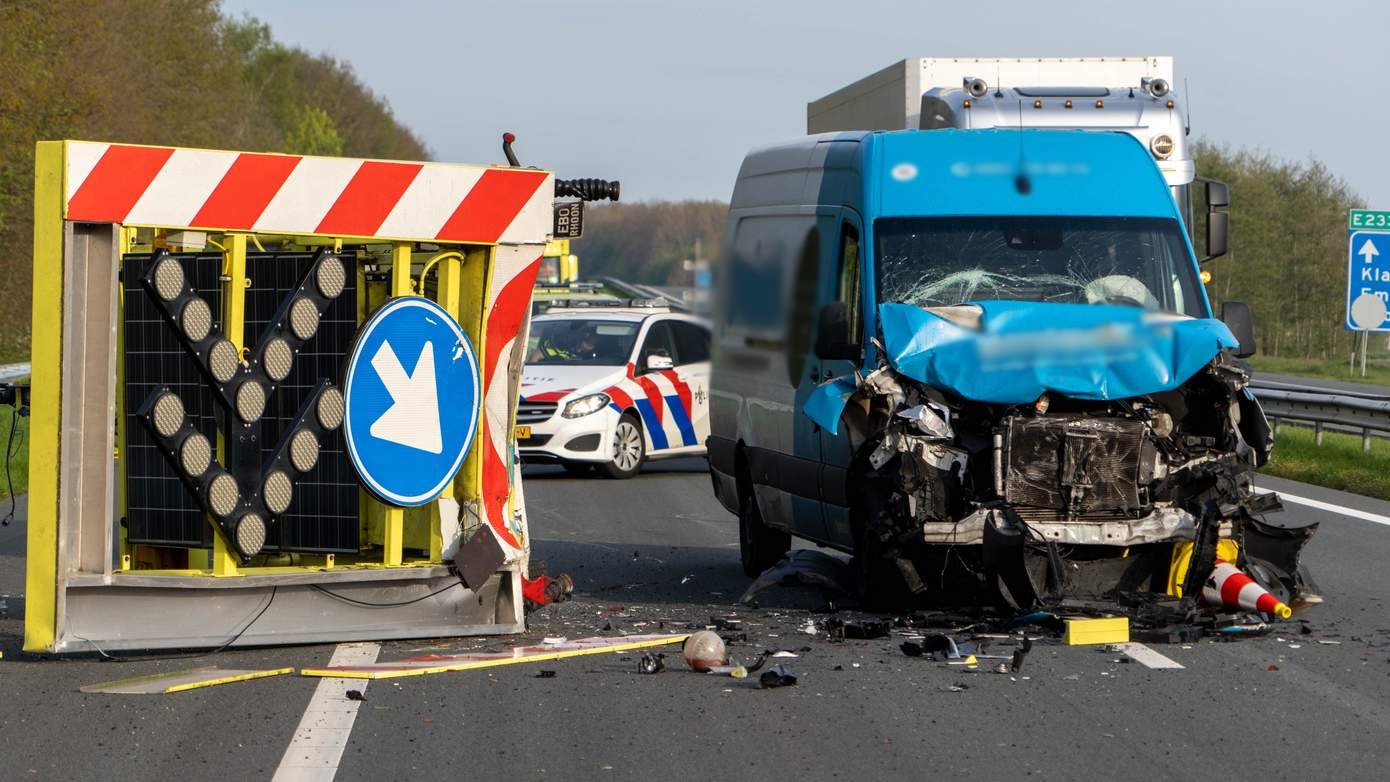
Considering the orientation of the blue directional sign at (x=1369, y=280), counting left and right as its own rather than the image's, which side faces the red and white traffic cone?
front

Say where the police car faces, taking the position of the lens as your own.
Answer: facing the viewer and to the left of the viewer

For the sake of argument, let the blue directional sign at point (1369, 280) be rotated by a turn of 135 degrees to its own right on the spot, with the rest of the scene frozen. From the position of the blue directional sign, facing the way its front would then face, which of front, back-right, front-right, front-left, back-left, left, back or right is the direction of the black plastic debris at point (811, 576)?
back-left

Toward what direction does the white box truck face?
toward the camera

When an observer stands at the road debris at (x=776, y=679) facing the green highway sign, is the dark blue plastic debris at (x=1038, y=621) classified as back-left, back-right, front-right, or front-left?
front-right

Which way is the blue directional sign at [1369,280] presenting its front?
toward the camera

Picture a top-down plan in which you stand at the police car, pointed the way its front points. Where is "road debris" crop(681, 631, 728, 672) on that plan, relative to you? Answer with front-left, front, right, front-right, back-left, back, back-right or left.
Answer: front-left

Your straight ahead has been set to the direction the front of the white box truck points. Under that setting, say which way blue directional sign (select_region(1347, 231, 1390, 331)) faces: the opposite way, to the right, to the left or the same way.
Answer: the same way

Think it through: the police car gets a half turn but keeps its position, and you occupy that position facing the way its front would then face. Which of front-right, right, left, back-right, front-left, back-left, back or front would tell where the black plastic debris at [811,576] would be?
back-right

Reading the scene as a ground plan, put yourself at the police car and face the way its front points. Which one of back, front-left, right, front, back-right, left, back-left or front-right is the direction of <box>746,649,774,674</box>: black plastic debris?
front-left

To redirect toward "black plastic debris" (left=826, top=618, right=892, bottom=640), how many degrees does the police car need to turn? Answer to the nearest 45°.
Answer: approximately 45° to its left

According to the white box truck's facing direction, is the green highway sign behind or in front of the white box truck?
behind

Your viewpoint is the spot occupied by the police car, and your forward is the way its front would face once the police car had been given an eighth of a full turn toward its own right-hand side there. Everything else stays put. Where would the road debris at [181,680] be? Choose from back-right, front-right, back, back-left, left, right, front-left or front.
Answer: left

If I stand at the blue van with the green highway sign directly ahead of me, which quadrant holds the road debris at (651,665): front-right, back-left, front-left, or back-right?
back-left

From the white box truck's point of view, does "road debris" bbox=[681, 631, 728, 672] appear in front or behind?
in front

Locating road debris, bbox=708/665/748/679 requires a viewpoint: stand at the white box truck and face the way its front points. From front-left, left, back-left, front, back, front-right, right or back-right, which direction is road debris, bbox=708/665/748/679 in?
front

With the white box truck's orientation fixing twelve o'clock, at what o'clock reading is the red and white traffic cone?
The red and white traffic cone is roughly at 12 o'clock from the white box truck.

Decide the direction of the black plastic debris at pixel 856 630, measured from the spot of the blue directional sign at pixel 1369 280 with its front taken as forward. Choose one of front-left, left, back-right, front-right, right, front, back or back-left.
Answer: front

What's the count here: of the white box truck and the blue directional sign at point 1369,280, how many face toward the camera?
2

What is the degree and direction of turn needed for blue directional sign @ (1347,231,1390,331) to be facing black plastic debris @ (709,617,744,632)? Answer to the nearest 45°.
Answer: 0° — it already faces it

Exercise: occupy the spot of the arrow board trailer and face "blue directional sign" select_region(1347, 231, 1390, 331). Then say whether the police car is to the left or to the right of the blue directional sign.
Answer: left

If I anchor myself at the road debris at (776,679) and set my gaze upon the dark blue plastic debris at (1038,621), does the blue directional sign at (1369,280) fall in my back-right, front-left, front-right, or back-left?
front-left
